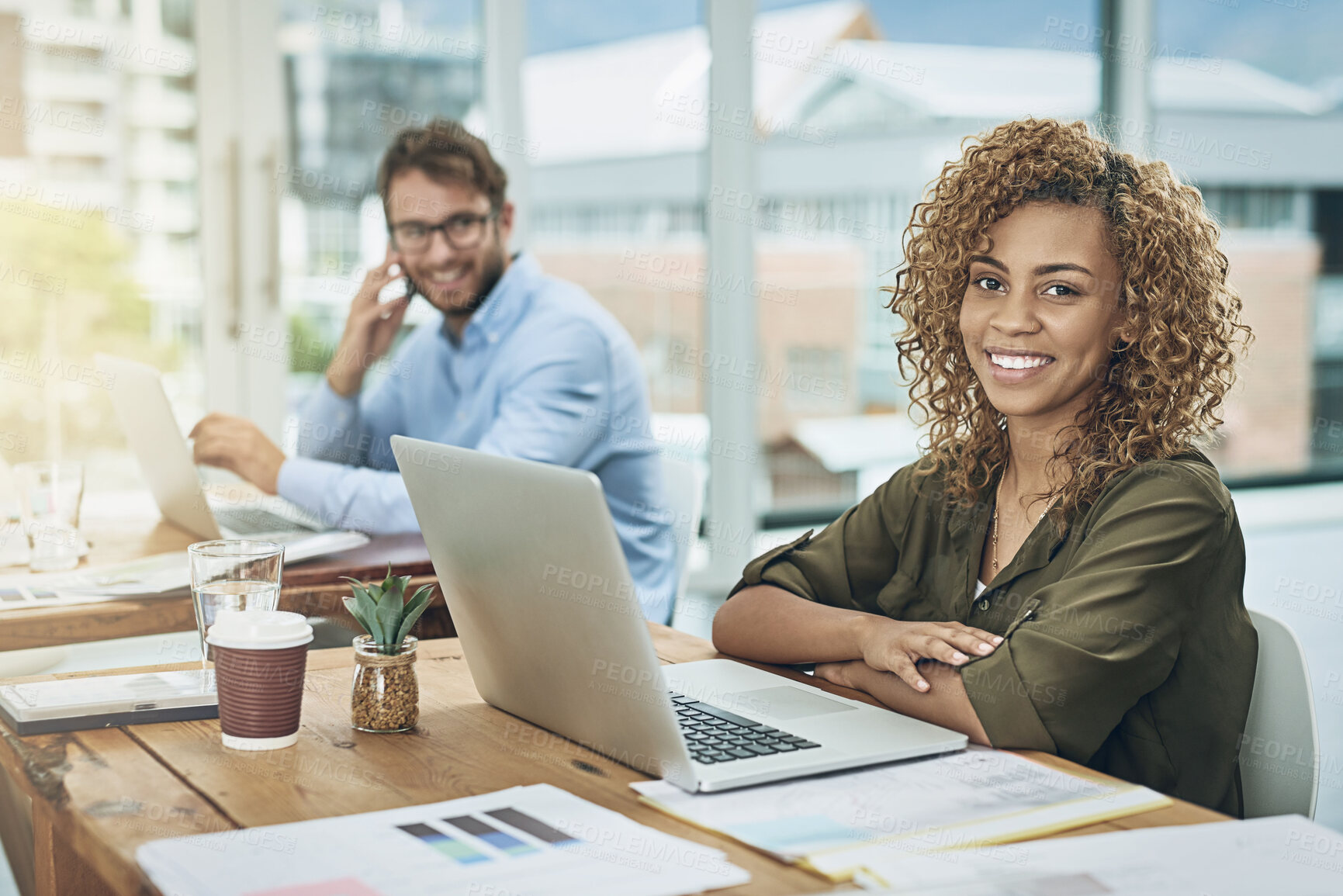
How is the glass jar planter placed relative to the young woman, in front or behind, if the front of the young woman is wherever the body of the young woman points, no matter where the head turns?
in front

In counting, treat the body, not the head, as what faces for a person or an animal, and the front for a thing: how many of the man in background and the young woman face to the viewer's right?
0

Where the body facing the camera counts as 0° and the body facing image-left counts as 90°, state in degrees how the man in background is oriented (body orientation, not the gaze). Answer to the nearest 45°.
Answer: approximately 45°

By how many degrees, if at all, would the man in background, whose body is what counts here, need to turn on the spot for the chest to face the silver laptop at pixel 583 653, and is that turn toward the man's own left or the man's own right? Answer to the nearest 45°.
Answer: approximately 45° to the man's own left

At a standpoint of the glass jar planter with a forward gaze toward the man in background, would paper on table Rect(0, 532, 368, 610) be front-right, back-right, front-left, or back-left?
front-left

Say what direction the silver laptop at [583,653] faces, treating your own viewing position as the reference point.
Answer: facing away from the viewer and to the right of the viewer

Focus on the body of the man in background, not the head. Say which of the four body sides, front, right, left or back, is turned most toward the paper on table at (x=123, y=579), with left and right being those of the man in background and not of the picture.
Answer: front

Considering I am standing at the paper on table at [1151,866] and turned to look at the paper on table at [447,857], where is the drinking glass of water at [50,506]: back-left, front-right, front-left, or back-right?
front-right

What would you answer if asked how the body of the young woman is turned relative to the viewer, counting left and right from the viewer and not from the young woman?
facing the viewer and to the left of the viewer
